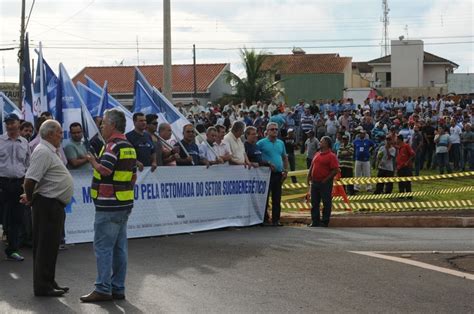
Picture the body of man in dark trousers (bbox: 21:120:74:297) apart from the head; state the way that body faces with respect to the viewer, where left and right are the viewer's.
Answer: facing to the right of the viewer

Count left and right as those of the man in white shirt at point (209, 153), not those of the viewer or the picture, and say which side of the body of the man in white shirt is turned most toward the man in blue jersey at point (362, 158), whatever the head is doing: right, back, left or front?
left

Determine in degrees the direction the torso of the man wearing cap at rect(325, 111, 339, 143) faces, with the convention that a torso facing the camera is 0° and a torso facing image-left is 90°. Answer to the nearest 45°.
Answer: approximately 0°

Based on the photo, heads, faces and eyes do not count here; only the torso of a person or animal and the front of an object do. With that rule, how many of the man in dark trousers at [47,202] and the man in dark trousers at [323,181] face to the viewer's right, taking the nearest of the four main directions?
1

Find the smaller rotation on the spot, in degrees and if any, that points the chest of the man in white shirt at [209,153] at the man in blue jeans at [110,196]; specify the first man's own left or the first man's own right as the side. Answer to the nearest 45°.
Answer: approximately 45° to the first man's own right

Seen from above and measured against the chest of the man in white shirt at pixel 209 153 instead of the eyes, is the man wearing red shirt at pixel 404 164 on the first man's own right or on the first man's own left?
on the first man's own left

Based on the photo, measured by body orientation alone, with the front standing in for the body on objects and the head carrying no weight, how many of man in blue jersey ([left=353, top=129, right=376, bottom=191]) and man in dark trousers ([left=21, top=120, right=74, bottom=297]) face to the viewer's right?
1

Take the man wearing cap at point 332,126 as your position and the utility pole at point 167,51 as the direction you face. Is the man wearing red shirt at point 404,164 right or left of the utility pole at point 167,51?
left
